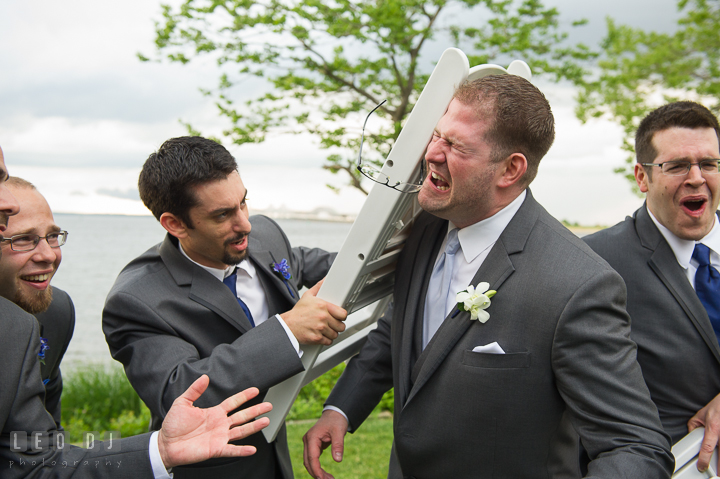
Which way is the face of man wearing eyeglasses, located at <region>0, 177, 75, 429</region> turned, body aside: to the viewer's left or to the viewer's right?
to the viewer's right

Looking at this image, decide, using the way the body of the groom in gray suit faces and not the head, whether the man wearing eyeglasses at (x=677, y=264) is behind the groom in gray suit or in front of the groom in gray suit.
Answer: behind

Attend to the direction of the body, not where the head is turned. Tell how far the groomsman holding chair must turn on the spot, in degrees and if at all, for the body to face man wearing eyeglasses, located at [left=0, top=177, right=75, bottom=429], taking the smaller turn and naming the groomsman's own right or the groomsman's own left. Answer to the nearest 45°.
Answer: approximately 135° to the groomsman's own right

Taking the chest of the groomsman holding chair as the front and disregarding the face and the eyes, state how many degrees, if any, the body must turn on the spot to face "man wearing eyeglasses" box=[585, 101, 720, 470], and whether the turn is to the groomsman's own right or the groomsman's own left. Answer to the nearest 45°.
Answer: approximately 45° to the groomsman's own left

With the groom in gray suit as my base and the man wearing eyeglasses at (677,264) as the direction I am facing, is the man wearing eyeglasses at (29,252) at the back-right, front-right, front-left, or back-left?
back-left

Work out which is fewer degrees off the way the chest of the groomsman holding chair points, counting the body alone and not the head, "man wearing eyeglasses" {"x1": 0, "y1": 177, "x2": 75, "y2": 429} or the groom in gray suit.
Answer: the groom in gray suit

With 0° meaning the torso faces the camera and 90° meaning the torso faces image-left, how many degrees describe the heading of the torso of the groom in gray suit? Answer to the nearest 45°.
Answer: approximately 45°

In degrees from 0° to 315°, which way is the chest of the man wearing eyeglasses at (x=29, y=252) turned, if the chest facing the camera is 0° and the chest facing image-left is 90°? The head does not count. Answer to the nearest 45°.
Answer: approximately 315°

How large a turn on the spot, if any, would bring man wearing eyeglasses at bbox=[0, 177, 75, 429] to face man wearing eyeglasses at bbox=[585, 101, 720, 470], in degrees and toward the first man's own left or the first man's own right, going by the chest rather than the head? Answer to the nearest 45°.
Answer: approximately 45° to the first man's own left

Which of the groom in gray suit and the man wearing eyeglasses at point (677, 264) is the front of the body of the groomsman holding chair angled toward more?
the groom in gray suit

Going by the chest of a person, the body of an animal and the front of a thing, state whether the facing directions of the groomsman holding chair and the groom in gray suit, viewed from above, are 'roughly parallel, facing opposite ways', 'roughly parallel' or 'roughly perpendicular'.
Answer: roughly perpendicular
